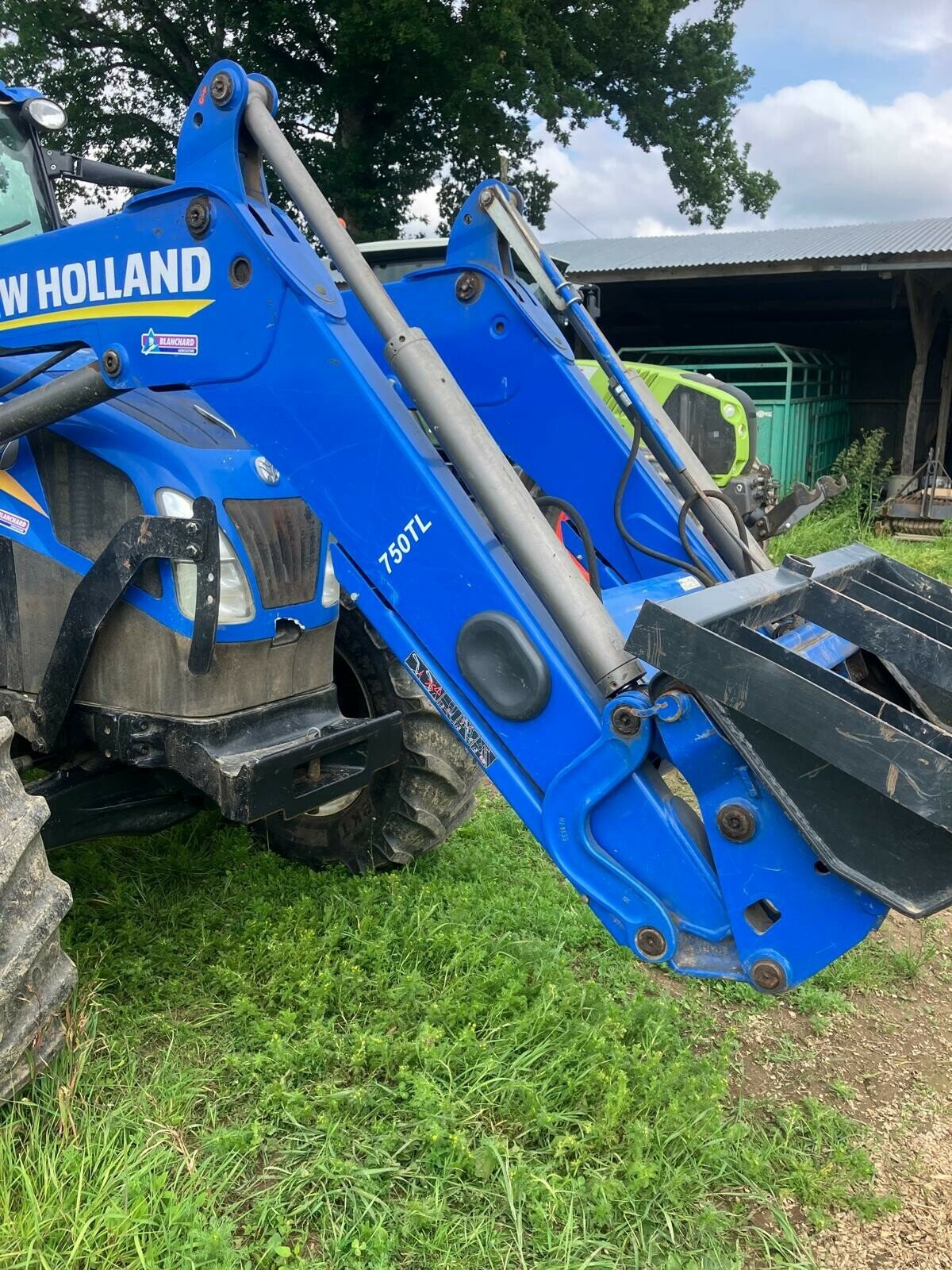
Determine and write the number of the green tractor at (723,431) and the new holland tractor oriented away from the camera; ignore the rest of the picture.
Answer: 0

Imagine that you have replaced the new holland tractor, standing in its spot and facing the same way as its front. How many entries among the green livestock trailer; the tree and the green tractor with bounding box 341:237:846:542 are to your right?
0

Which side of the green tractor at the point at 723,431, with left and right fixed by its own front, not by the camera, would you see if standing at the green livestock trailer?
left

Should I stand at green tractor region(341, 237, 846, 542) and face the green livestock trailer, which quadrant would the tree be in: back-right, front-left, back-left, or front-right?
front-left

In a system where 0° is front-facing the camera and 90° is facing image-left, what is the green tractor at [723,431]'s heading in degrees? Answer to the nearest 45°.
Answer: approximately 270°

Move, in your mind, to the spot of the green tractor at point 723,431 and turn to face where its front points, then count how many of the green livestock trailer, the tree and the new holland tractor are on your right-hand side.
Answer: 1

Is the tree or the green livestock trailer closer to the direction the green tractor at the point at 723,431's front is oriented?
the green livestock trailer

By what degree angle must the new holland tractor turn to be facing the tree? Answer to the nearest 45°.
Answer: approximately 135° to its left

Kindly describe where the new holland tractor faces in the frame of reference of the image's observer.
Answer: facing the viewer and to the right of the viewer

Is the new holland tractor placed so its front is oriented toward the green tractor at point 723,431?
no

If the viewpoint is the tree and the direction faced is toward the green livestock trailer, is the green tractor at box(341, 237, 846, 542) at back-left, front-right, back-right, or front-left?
front-right

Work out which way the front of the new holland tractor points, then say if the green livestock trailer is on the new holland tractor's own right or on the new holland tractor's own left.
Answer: on the new holland tractor's own left

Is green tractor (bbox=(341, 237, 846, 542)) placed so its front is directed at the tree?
no
